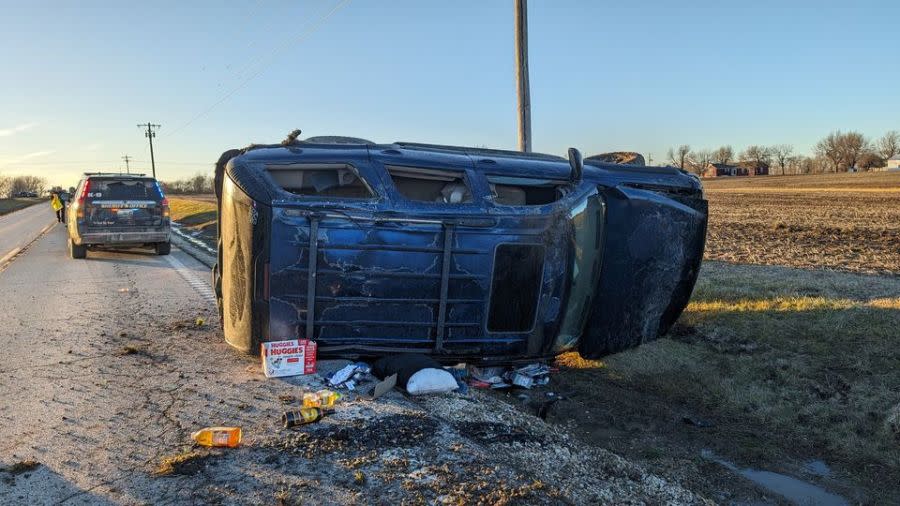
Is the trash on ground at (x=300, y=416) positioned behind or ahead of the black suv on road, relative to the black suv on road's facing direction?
behind

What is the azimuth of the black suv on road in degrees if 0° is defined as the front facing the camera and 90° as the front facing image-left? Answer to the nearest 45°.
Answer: approximately 180°

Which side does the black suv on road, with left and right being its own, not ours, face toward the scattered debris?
back

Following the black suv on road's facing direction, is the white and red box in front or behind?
behind

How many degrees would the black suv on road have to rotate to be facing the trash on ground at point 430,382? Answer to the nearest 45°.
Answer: approximately 180°

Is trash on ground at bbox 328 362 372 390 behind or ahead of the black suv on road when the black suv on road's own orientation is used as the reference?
behind

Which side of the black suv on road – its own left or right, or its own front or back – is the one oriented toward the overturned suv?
back

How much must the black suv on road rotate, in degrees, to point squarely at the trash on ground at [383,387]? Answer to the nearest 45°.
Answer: approximately 180°

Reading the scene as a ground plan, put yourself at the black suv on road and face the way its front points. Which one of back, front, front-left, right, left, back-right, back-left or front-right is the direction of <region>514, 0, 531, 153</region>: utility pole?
back-right

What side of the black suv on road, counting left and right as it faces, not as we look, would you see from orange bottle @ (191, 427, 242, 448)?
back

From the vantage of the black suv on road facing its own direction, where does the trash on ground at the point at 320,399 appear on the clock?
The trash on ground is roughly at 6 o'clock from the black suv on road.
